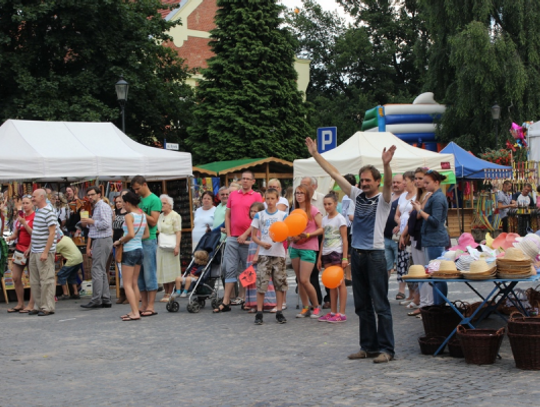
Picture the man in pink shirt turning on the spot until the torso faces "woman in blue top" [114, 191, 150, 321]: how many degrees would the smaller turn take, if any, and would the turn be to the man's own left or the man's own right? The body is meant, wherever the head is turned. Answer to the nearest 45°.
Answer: approximately 90° to the man's own right

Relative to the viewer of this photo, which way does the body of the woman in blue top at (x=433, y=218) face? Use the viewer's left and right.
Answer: facing to the left of the viewer

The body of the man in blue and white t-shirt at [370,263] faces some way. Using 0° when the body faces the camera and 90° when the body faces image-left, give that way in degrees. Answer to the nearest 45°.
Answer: approximately 45°

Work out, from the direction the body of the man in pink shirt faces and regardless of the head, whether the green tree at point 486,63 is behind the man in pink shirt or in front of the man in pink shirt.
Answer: behind

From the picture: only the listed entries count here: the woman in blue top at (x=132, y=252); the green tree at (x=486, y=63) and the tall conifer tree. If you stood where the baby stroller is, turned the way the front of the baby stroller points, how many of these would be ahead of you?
1

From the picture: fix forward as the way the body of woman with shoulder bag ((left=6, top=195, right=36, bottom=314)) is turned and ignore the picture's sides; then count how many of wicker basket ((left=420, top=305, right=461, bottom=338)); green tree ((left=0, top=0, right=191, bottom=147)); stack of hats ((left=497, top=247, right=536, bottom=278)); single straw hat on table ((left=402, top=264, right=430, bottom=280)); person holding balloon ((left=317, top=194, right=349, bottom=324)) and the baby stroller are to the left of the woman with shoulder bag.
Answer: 5

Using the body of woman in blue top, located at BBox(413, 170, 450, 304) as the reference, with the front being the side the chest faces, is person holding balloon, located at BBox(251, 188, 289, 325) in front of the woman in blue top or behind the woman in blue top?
in front

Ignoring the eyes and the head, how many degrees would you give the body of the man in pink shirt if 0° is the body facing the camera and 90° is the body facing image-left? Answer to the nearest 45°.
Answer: approximately 0°

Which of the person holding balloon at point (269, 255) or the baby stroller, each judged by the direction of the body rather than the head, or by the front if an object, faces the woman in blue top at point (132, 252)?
the baby stroller

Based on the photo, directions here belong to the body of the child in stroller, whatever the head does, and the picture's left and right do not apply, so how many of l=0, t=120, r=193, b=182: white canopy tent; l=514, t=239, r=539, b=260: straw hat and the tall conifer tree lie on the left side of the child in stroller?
1

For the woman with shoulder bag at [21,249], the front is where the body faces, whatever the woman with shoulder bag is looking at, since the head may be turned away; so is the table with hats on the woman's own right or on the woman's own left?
on the woman's own left

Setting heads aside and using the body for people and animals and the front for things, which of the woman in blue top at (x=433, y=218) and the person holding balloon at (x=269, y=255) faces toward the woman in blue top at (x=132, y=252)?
the woman in blue top at (x=433, y=218)
